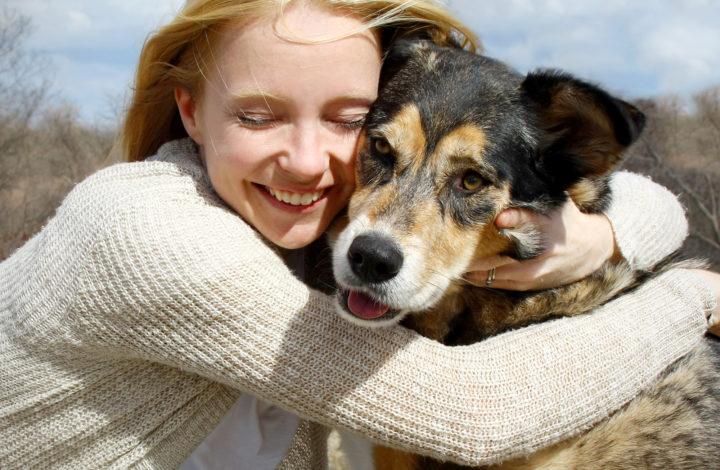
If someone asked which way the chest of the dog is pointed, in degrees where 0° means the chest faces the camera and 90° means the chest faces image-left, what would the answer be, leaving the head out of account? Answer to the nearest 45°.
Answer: approximately 45°

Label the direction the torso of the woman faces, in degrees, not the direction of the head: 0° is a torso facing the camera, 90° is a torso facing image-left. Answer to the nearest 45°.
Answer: approximately 315°

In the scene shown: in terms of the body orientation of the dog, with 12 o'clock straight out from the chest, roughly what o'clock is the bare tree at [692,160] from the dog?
The bare tree is roughly at 5 o'clock from the dog.

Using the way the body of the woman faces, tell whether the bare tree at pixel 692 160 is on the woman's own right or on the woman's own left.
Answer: on the woman's own left
